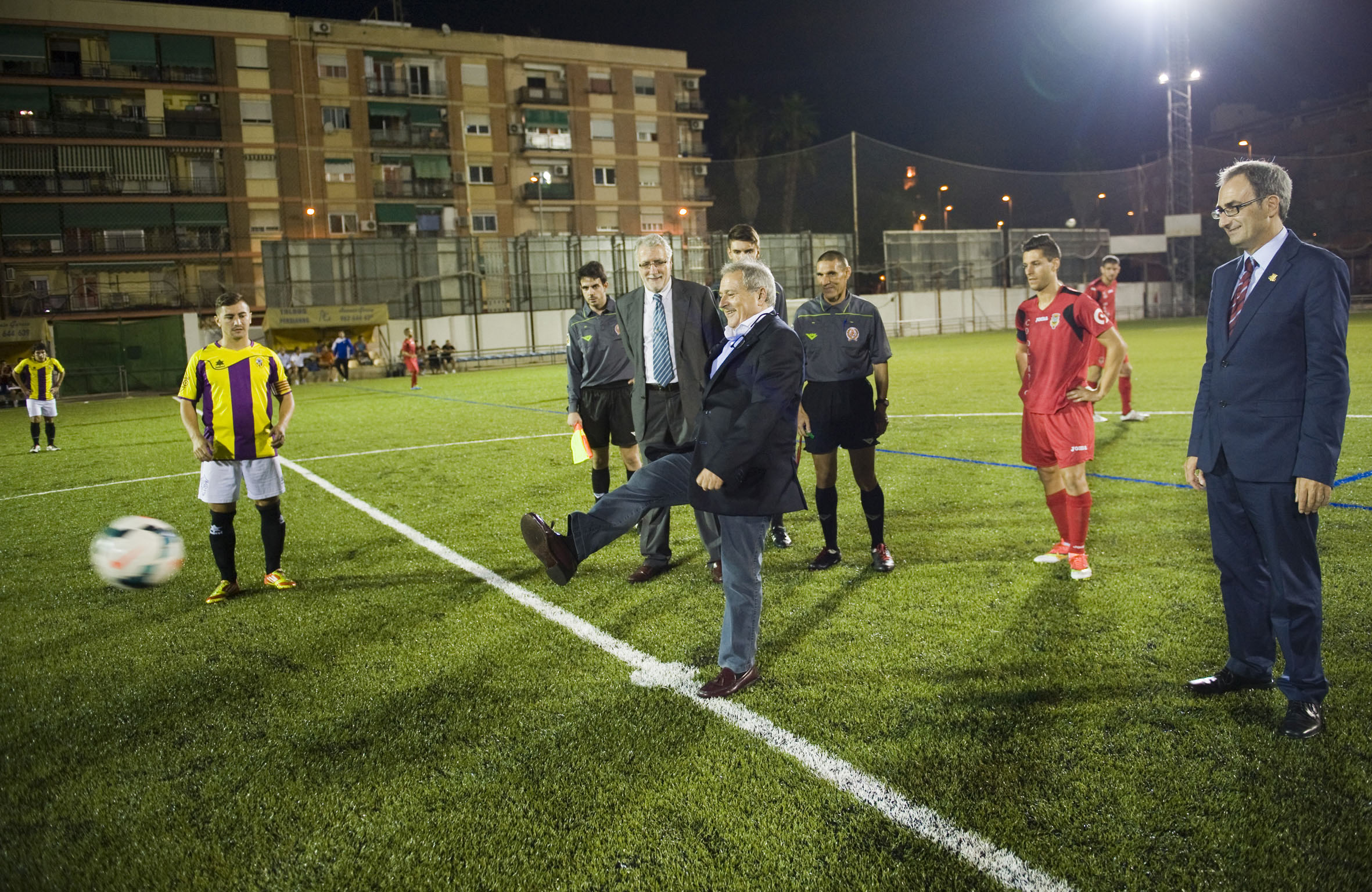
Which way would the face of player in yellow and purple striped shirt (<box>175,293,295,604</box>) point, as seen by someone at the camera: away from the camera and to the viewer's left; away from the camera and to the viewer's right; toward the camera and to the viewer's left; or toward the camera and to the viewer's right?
toward the camera and to the viewer's right

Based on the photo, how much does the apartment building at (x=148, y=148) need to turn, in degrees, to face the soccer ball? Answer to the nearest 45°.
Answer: approximately 45° to its right

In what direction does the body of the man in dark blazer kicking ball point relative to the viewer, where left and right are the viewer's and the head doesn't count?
facing to the left of the viewer

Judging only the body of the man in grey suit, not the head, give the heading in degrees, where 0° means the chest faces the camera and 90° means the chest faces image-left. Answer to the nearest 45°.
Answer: approximately 0°

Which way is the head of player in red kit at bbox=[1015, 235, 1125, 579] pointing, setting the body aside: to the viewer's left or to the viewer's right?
to the viewer's left

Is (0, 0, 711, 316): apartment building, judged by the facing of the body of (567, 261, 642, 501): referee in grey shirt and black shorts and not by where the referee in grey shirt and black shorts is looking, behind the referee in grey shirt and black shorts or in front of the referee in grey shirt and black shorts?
behind
